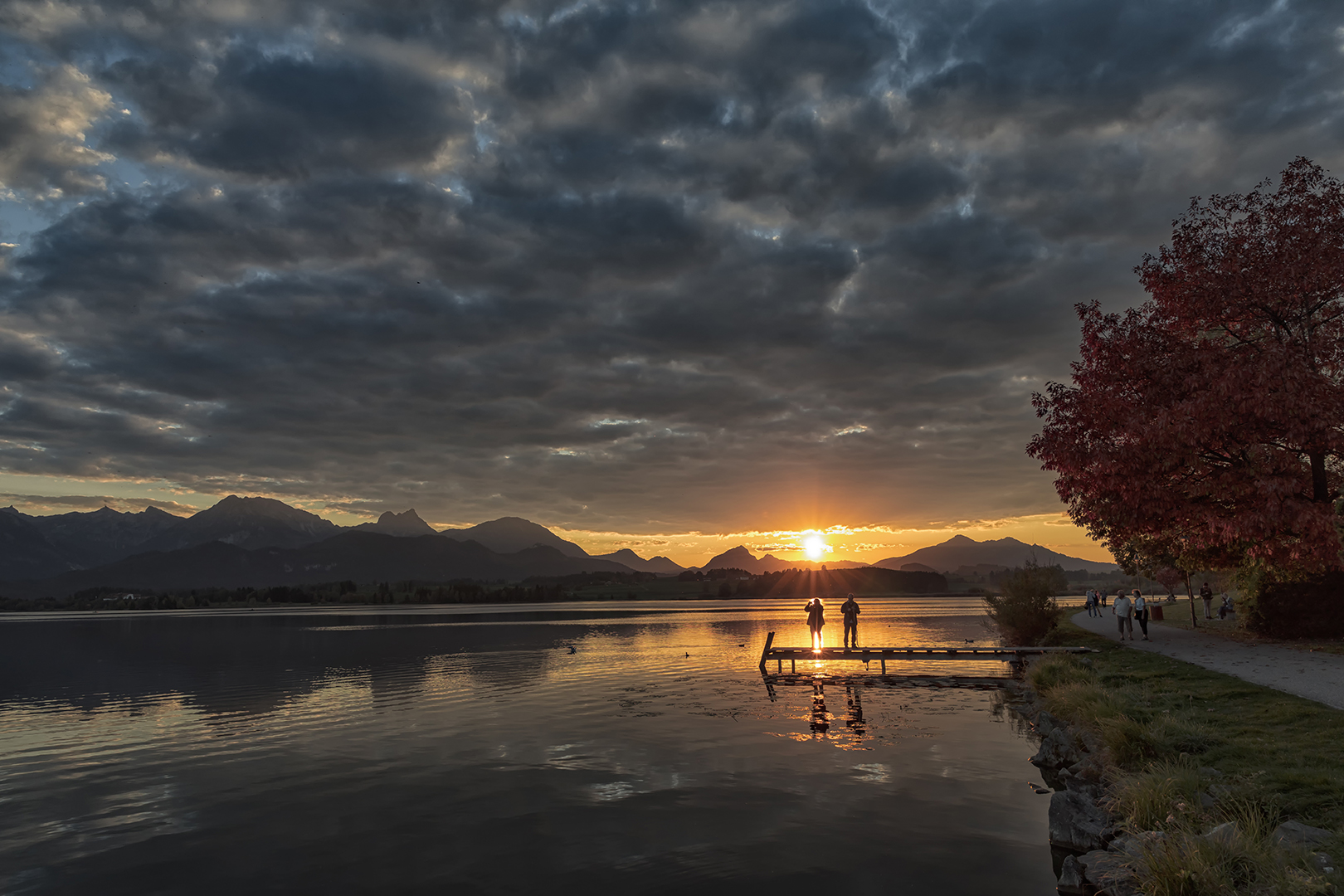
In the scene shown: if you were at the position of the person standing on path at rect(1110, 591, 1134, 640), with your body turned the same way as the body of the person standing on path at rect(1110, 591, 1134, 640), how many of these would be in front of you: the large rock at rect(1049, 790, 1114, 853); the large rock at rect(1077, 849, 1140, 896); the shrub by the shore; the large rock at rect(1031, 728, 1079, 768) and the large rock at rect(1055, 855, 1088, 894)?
4

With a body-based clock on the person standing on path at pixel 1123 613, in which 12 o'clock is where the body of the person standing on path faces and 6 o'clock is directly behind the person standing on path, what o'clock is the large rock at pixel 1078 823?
The large rock is roughly at 12 o'clock from the person standing on path.

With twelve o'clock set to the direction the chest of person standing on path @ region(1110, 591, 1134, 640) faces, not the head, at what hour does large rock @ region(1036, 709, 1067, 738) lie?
The large rock is roughly at 12 o'clock from the person standing on path.

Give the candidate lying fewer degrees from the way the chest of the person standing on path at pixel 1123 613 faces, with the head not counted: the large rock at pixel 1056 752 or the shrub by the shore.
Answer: the large rock

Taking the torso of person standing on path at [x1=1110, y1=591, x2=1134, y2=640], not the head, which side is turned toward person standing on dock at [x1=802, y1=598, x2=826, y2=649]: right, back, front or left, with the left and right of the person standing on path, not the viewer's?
right

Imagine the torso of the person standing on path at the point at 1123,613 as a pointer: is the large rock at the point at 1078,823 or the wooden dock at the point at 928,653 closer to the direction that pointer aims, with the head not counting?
the large rock

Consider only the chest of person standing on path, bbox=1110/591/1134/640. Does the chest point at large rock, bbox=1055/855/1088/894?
yes

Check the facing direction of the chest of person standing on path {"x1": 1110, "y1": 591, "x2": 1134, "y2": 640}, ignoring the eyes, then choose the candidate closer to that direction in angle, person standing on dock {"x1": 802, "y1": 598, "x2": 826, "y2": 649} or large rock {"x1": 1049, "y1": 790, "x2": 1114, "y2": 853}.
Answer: the large rock

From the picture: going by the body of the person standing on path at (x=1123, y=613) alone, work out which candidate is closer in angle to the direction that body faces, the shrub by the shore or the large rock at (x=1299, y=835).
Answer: the large rock

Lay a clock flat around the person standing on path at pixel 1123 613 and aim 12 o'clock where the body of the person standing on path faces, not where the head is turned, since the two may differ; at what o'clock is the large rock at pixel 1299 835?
The large rock is roughly at 12 o'clock from the person standing on path.

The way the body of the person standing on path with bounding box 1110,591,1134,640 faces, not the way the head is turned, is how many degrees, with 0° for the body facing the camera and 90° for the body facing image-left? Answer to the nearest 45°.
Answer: approximately 0°
